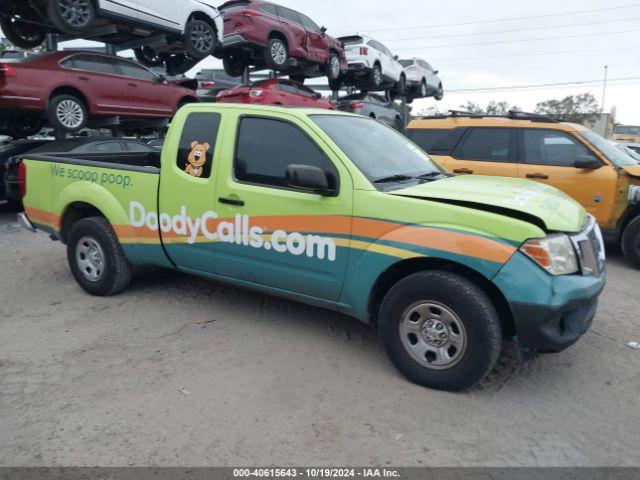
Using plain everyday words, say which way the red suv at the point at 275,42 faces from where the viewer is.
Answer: facing away from the viewer and to the right of the viewer

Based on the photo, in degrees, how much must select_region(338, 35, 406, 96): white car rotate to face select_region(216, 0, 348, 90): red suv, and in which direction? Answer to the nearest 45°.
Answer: approximately 180°

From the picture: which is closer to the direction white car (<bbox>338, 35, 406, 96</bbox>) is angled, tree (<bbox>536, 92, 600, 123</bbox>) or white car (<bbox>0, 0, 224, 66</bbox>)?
the tree

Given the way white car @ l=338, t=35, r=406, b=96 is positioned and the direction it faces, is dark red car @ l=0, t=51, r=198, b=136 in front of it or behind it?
behind

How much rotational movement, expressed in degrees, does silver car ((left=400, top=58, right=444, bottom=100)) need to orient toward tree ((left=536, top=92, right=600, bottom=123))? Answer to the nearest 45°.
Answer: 0° — it already faces it

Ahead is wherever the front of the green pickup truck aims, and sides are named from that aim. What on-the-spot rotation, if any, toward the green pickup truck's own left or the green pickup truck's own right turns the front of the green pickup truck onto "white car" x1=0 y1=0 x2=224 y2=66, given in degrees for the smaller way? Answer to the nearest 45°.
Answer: approximately 180°

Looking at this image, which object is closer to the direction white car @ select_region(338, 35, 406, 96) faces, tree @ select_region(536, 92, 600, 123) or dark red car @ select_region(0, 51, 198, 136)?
the tree

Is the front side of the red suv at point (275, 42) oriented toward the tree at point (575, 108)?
yes

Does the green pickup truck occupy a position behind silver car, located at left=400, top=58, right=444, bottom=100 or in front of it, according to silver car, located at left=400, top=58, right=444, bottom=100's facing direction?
behind

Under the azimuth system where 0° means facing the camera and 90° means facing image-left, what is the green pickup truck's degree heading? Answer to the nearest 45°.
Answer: approximately 315°

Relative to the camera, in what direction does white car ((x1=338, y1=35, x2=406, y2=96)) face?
facing away from the viewer and to the right of the viewer

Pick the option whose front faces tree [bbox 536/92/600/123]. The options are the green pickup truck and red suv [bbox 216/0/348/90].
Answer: the red suv

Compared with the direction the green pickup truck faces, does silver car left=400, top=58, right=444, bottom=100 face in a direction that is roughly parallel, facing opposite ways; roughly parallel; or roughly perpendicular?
roughly perpendicular

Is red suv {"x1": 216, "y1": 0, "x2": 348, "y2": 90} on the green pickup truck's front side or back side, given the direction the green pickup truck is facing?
on the back side

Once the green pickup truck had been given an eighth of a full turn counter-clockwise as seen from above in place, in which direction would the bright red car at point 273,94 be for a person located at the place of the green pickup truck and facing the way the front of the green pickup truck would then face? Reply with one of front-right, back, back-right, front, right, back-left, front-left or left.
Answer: left
